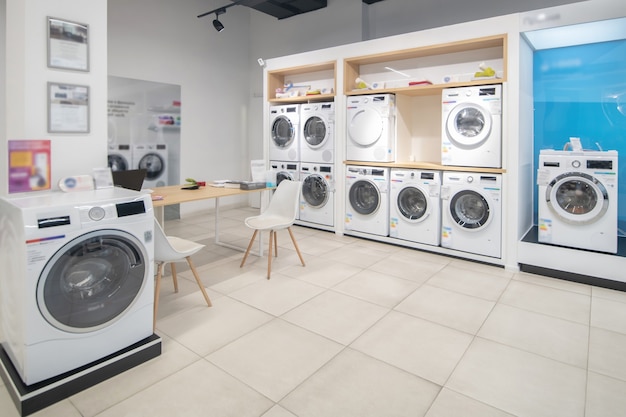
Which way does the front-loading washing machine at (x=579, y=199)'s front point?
toward the camera

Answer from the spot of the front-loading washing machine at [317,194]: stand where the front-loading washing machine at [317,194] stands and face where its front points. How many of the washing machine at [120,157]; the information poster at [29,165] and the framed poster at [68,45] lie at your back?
0

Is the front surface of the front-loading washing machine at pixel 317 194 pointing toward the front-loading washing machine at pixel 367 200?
no

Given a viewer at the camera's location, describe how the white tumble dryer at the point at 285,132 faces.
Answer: facing the viewer and to the left of the viewer

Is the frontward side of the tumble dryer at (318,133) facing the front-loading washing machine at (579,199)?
no

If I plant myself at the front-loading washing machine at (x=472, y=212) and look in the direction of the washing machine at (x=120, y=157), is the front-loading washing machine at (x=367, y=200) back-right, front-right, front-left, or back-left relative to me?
front-right

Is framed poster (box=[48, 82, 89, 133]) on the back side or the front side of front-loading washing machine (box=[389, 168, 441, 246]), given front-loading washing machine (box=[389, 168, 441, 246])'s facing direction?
on the front side

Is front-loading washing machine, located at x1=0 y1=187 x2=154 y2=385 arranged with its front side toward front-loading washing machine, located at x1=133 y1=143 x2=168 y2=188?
no

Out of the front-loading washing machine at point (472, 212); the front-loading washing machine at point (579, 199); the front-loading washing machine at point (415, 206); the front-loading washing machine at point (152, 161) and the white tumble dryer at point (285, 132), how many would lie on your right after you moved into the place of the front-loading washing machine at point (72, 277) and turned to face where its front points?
0

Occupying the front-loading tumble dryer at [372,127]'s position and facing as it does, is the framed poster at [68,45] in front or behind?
in front

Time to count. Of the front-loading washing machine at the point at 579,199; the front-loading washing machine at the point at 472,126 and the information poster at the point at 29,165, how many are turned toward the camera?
3

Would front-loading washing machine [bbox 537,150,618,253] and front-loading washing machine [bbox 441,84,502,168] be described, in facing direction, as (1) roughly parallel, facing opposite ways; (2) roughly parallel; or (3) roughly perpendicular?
roughly parallel

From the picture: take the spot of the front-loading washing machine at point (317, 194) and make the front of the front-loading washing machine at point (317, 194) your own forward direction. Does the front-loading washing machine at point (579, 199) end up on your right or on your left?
on your left

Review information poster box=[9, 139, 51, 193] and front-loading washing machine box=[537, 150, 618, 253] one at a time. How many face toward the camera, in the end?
2

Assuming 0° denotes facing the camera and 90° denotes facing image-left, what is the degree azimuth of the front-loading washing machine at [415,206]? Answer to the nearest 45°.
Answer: approximately 45°
